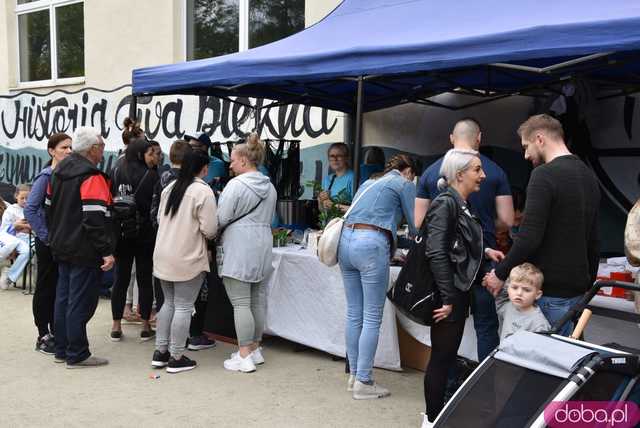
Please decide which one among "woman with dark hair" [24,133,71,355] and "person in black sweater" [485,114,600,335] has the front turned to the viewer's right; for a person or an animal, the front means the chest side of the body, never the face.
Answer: the woman with dark hair

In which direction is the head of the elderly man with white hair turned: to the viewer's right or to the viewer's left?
to the viewer's right

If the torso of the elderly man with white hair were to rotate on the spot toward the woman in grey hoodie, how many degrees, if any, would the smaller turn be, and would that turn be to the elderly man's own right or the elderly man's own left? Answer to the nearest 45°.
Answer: approximately 45° to the elderly man's own right

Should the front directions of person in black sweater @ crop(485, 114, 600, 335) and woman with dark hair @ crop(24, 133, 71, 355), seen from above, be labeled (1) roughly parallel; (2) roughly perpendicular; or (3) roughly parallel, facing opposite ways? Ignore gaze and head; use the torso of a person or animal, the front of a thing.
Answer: roughly perpendicular

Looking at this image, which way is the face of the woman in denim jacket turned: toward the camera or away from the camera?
away from the camera

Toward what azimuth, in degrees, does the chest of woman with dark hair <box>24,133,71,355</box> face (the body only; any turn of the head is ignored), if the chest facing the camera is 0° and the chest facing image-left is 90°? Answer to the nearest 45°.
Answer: approximately 270°
